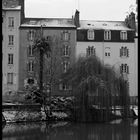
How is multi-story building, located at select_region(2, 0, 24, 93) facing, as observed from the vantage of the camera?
facing the viewer

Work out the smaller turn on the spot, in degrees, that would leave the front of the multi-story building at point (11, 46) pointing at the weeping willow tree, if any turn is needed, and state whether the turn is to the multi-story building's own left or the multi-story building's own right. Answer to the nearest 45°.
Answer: approximately 45° to the multi-story building's own left

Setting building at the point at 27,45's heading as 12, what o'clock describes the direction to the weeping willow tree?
The weeping willow tree is roughly at 11 o'clock from the building.

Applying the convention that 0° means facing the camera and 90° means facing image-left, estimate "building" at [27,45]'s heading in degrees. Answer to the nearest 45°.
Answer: approximately 0°
